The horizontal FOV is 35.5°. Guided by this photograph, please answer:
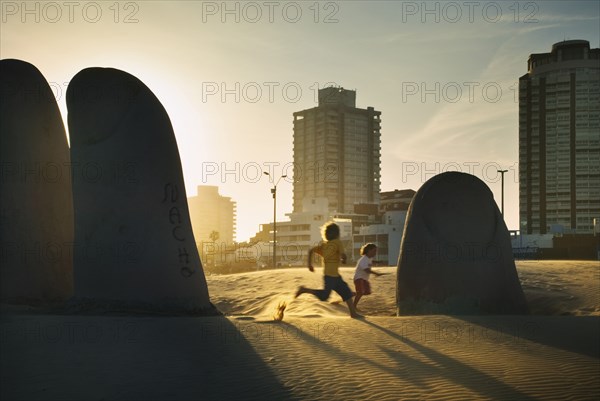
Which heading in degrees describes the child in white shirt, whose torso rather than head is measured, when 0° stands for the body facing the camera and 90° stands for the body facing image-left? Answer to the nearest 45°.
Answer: approximately 270°
